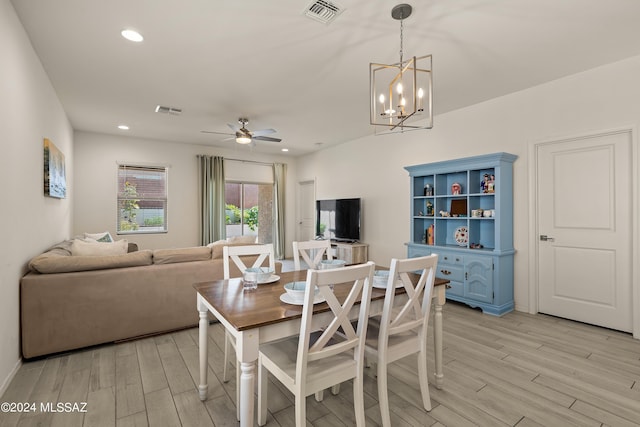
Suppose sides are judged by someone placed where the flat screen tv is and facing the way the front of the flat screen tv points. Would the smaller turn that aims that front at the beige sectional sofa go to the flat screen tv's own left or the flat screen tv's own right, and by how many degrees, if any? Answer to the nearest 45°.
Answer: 0° — it already faces it

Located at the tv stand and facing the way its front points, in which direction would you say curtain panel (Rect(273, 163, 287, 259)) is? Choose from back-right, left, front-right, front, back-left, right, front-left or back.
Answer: right

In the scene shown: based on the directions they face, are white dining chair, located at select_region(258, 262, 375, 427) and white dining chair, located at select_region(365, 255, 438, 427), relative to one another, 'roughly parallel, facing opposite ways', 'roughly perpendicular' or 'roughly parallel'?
roughly parallel

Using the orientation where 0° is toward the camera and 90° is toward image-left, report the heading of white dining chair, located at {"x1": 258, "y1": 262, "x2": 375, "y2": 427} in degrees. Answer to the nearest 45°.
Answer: approximately 135°

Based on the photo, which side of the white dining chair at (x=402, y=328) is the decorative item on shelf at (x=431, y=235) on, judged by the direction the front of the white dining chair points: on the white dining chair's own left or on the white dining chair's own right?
on the white dining chair's own right

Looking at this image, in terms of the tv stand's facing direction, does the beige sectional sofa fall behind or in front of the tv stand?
in front

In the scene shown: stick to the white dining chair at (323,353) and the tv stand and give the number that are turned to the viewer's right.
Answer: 0

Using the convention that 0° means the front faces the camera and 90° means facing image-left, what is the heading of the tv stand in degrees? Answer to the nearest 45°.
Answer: approximately 45°

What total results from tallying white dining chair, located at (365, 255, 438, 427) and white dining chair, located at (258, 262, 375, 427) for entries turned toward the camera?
0

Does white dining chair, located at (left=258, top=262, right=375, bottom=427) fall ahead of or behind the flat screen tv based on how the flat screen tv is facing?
ahead

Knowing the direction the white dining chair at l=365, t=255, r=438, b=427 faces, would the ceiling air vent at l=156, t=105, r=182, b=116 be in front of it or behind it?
in front

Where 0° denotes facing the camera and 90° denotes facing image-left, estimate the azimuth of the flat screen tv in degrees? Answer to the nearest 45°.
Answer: approximately 45°

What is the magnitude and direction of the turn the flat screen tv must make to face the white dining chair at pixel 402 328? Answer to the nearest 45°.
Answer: approximately 45° to its left
